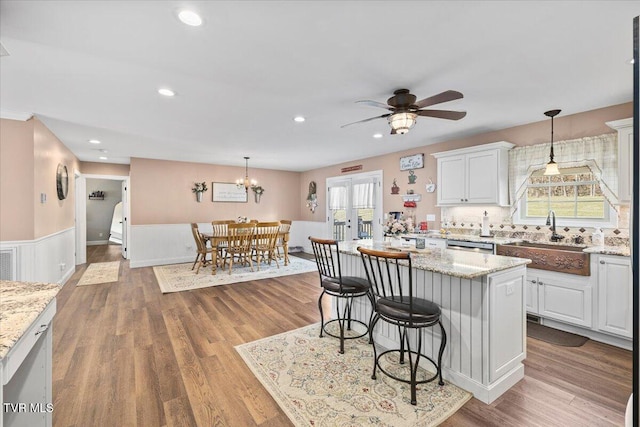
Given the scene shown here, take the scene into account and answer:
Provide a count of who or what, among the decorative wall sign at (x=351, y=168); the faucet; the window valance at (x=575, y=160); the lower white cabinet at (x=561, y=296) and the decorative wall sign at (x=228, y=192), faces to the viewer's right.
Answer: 0

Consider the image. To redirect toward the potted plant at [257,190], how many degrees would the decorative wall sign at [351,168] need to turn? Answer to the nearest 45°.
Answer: approximately 45° to its right

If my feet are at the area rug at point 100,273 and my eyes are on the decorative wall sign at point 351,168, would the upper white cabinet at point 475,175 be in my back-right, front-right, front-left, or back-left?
front-right

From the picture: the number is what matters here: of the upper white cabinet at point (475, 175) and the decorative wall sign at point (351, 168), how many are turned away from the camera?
0

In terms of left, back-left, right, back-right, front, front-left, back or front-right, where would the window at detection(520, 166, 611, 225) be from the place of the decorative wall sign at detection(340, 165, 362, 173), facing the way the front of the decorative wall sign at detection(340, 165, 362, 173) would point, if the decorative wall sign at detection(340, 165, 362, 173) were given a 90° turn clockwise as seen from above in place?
back

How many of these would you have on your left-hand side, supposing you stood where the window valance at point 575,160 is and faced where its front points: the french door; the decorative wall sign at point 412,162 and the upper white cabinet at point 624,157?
1

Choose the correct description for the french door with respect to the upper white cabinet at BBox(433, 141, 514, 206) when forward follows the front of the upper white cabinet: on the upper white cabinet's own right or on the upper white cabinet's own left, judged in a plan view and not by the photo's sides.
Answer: on the upper white cabinet's own right

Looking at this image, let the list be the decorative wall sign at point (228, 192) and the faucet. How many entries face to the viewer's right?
0

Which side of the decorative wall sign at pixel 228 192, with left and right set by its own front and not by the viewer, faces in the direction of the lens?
front

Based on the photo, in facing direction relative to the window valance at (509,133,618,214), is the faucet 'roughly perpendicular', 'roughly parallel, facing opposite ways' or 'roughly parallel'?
roughly parallel

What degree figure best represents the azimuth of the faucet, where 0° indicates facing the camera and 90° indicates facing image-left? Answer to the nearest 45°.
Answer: approximately 45°

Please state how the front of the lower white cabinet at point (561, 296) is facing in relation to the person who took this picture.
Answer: facing the viewer and to the left of the viewer

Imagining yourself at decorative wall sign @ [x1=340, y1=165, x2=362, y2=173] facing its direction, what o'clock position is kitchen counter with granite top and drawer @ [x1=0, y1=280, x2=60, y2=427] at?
The kitchen counter with granite top and drawer is roughly at 11 o'clock from the decorative wall sign.

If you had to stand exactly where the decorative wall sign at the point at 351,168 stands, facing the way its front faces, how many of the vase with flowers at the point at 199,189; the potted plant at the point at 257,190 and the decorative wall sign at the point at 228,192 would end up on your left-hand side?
0

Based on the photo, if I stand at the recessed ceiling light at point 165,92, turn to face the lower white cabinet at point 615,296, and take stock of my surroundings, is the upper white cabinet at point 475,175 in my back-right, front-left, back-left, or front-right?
front-left

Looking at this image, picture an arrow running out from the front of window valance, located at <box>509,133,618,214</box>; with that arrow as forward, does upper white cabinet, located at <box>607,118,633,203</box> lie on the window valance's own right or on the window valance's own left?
on the window valance's own left

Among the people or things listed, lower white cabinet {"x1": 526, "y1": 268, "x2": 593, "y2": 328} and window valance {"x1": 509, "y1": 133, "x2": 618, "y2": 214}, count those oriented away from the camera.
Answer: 0

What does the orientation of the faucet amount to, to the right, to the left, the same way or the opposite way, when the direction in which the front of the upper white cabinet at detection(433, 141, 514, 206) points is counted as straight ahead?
the same way

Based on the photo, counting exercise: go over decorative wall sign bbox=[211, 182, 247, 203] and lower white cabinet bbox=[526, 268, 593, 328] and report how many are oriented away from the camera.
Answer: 0

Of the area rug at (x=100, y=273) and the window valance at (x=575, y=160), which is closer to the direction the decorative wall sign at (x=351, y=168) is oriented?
the area rug

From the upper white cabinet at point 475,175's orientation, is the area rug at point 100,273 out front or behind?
out front
